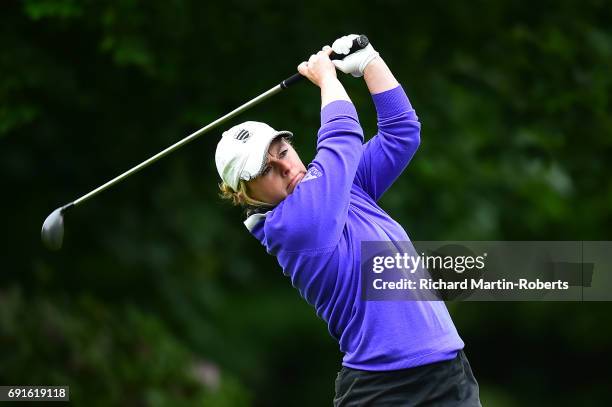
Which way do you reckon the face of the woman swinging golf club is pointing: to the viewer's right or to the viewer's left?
to the viewer's right

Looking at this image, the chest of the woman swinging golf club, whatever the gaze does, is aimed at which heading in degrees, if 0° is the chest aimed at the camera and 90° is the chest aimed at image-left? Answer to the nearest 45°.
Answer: approximately 315°
